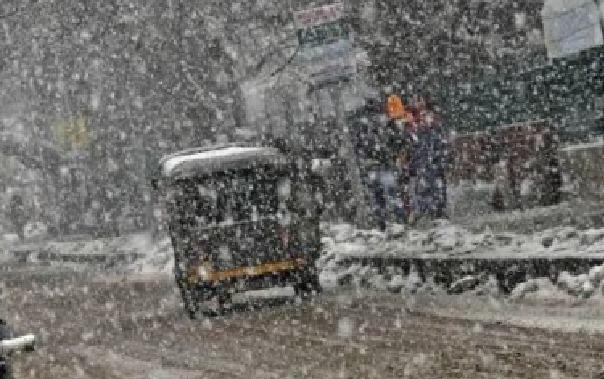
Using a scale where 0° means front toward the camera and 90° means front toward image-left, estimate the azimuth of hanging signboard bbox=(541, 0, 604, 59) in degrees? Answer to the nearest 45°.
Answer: approximately 0°

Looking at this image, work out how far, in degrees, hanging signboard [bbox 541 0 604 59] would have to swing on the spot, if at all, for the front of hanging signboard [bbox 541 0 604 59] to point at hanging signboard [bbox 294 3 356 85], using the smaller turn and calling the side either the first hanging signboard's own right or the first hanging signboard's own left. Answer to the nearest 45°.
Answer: approximately 45° to the first hanging signboard's own right
